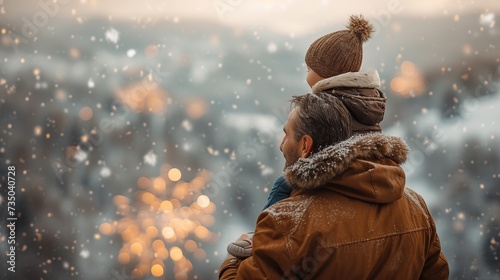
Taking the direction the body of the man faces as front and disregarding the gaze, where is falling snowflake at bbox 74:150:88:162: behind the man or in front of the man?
in front

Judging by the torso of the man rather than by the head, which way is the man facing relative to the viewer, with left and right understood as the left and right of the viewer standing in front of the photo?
facing away from the viewer and to the left of the viewer

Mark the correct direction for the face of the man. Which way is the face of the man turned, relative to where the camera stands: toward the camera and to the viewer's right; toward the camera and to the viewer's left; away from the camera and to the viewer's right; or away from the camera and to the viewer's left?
away from the camera and to the viewer's left
